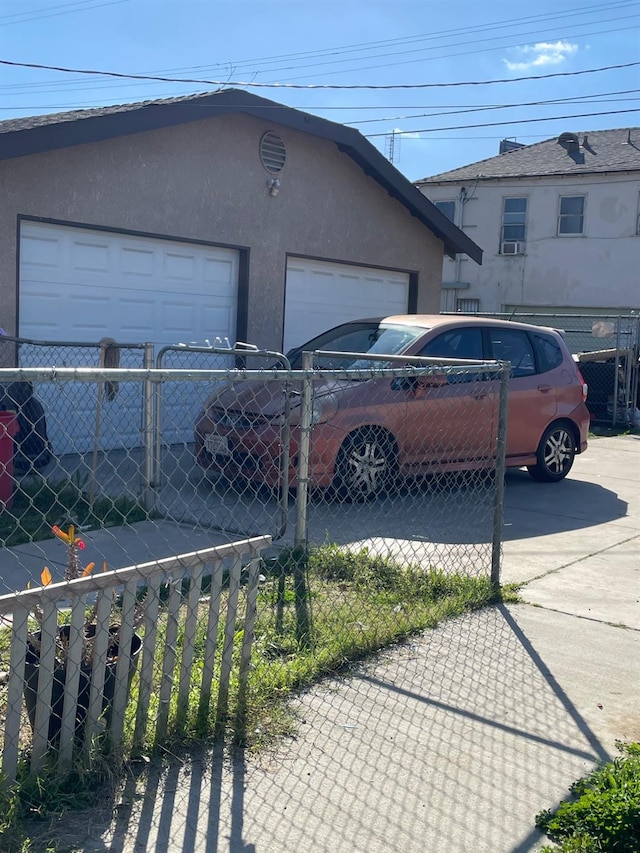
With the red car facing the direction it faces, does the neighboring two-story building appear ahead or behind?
behind

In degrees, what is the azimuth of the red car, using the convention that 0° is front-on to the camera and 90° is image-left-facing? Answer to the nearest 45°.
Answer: approximately 45°

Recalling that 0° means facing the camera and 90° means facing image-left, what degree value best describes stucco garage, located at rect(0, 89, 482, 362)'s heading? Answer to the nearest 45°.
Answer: approximately 315°

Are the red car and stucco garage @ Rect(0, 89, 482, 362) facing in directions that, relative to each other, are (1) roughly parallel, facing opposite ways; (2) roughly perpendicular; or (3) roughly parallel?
roughly perpendicular

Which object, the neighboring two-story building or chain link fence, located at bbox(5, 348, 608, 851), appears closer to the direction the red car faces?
the chain link fence

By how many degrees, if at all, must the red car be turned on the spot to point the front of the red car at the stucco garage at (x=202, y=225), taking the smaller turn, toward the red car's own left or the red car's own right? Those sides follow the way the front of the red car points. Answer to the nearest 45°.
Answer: approximately 90° to the red car's own right

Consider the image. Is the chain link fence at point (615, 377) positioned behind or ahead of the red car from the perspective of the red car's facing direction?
behind

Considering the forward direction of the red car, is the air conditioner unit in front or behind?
behind

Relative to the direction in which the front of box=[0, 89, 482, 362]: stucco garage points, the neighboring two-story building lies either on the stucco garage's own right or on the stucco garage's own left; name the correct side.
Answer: on the stucco garage's own left

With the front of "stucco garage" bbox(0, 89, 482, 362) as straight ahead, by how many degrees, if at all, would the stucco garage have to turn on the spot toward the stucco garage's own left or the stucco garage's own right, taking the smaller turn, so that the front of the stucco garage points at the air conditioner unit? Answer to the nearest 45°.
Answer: approximately 90° to the stucco garage's own left
